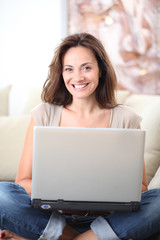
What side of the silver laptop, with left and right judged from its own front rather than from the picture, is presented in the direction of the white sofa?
front

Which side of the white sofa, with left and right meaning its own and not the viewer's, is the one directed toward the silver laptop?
front

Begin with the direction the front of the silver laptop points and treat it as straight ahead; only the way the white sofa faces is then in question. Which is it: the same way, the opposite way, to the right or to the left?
the opposite way

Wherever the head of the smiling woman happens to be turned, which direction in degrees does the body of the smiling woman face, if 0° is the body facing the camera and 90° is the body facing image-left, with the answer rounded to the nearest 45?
approximately 0°

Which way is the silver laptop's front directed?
away from the camera

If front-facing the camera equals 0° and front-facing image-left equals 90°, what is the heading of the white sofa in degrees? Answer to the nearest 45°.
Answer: approximately 0°
